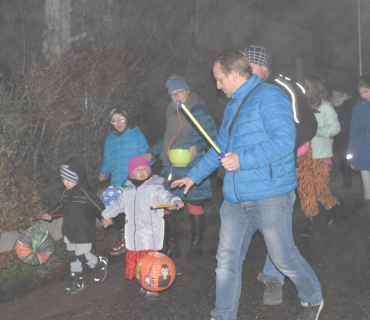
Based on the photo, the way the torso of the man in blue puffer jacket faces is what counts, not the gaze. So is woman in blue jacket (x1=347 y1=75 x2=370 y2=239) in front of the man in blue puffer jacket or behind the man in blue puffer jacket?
behind

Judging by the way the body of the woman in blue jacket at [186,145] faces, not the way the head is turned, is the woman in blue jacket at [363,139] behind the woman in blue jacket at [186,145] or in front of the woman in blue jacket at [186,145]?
behind

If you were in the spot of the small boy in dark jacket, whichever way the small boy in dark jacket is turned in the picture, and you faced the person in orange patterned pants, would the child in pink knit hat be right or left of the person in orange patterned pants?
right

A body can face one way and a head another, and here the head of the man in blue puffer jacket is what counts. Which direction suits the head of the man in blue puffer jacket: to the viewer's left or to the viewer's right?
to the viewer's left
